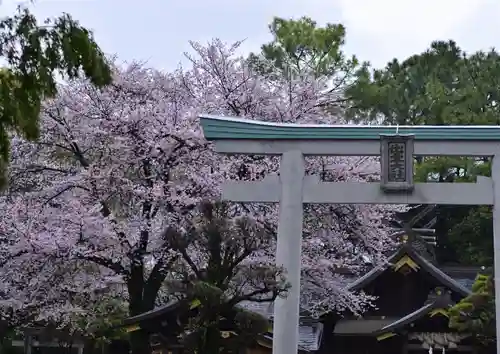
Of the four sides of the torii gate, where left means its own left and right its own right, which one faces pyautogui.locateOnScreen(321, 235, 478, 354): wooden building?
back

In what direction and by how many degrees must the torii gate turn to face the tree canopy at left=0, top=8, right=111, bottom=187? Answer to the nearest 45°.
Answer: approximately 45° to its right

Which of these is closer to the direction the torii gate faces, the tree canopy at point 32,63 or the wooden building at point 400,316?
the tree canopy

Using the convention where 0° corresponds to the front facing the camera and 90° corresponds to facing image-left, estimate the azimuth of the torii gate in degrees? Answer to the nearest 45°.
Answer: approximately 0°

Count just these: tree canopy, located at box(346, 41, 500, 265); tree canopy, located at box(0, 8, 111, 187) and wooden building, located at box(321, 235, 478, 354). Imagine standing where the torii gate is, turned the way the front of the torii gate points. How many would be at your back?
2

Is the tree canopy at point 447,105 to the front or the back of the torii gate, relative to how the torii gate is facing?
to the back
